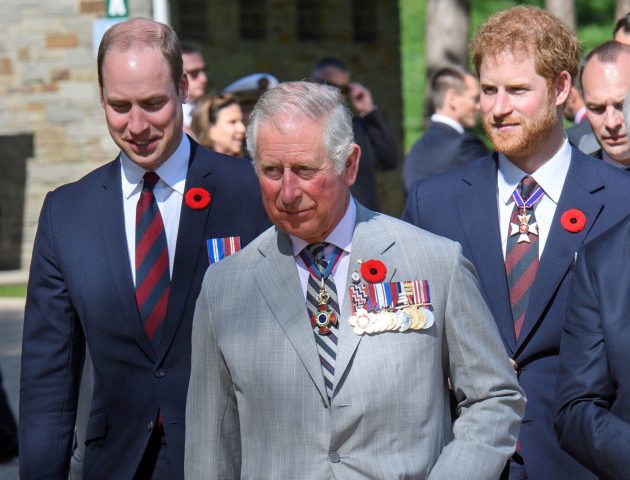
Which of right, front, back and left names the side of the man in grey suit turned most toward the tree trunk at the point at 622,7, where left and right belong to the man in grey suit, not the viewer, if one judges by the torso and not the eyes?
back

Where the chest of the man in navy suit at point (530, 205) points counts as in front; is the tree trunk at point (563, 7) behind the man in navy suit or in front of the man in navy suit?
behind

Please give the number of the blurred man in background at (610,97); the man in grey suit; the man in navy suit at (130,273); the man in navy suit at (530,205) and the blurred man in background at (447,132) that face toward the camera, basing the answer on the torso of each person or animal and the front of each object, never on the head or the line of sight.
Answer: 4

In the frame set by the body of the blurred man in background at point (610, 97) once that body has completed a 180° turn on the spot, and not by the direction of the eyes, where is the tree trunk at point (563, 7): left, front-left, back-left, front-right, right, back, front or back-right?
front

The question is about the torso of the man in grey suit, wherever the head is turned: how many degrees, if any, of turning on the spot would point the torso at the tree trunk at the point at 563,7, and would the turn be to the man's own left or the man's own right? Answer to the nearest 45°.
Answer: approximately 180°

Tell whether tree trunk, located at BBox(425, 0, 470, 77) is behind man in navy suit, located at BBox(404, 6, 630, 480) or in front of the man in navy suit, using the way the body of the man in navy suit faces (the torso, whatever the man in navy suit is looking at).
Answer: behind
